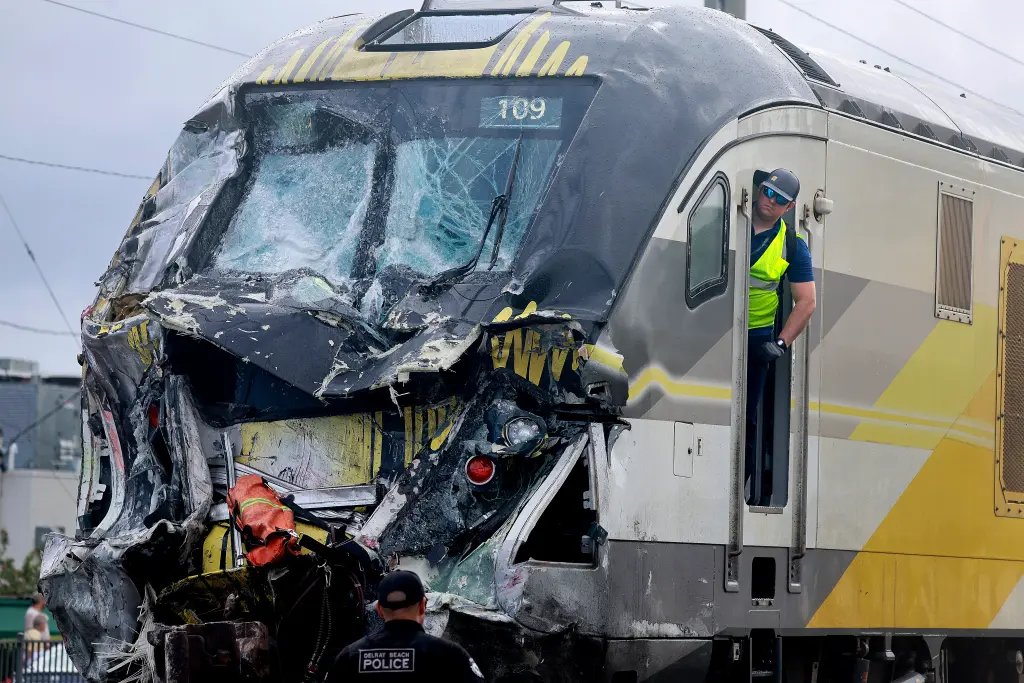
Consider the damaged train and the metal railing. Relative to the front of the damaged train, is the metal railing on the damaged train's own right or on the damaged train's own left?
on the damaged train's own right

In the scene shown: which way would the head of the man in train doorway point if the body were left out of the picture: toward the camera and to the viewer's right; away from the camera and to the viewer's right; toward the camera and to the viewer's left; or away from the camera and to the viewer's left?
toward the camera and to the viewer's left

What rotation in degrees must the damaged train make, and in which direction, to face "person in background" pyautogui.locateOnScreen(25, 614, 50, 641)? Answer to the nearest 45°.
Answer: approximately 90° to its right

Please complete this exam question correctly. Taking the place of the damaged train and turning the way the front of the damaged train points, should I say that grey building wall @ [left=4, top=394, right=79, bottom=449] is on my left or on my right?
on my right

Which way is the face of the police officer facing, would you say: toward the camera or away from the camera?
away from the camera

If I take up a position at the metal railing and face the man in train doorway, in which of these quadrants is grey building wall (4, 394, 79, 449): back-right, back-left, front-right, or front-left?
back-left

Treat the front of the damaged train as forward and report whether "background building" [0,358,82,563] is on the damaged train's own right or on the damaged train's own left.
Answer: on the damaged train's own right

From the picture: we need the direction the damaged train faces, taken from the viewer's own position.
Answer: facing the viewer and to the left of the viewer
